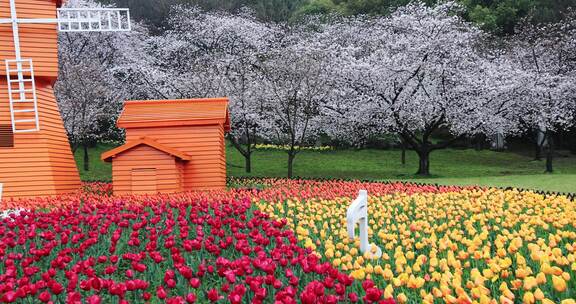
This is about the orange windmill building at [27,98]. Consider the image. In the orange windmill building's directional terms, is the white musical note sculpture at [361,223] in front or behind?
in front

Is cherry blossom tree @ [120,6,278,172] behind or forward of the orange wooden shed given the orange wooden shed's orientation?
behind

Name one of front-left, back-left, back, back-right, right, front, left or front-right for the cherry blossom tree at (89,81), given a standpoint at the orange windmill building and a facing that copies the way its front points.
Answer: back

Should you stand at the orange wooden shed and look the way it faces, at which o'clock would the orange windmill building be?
The orange windmill building is roughly at 3 o'clock from the orange wooden shed.

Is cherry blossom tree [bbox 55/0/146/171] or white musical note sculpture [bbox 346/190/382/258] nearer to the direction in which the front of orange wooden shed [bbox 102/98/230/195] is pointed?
the white musical note sculpture

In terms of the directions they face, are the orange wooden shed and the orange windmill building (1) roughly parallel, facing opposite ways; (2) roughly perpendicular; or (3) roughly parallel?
roughly parallel

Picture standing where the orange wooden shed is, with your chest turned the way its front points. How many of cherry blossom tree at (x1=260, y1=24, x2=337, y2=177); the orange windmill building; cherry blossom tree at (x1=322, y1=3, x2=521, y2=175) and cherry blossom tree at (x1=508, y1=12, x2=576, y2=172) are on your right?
1

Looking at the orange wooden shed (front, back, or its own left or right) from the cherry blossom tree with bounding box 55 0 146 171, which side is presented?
back

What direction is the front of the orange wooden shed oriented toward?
toward the camera

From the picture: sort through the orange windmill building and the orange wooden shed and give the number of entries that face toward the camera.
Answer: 2

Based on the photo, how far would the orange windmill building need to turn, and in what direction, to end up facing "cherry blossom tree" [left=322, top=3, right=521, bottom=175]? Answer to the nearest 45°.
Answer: approximately 90° to its left

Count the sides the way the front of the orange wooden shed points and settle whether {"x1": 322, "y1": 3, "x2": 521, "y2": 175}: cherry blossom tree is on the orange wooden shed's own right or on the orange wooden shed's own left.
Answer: on the orange wooden shed's own left

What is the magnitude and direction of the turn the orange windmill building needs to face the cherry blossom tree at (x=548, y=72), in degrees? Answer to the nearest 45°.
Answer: approximately 90° to its left

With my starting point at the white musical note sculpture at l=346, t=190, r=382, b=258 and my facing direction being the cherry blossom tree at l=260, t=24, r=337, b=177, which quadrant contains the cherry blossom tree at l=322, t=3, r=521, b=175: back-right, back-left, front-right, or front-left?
front-right
